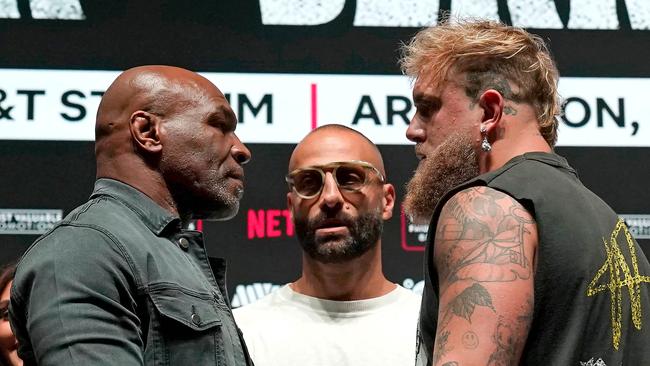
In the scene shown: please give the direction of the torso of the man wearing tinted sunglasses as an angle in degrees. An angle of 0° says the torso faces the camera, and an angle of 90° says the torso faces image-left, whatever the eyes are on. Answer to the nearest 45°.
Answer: approximately 0°
